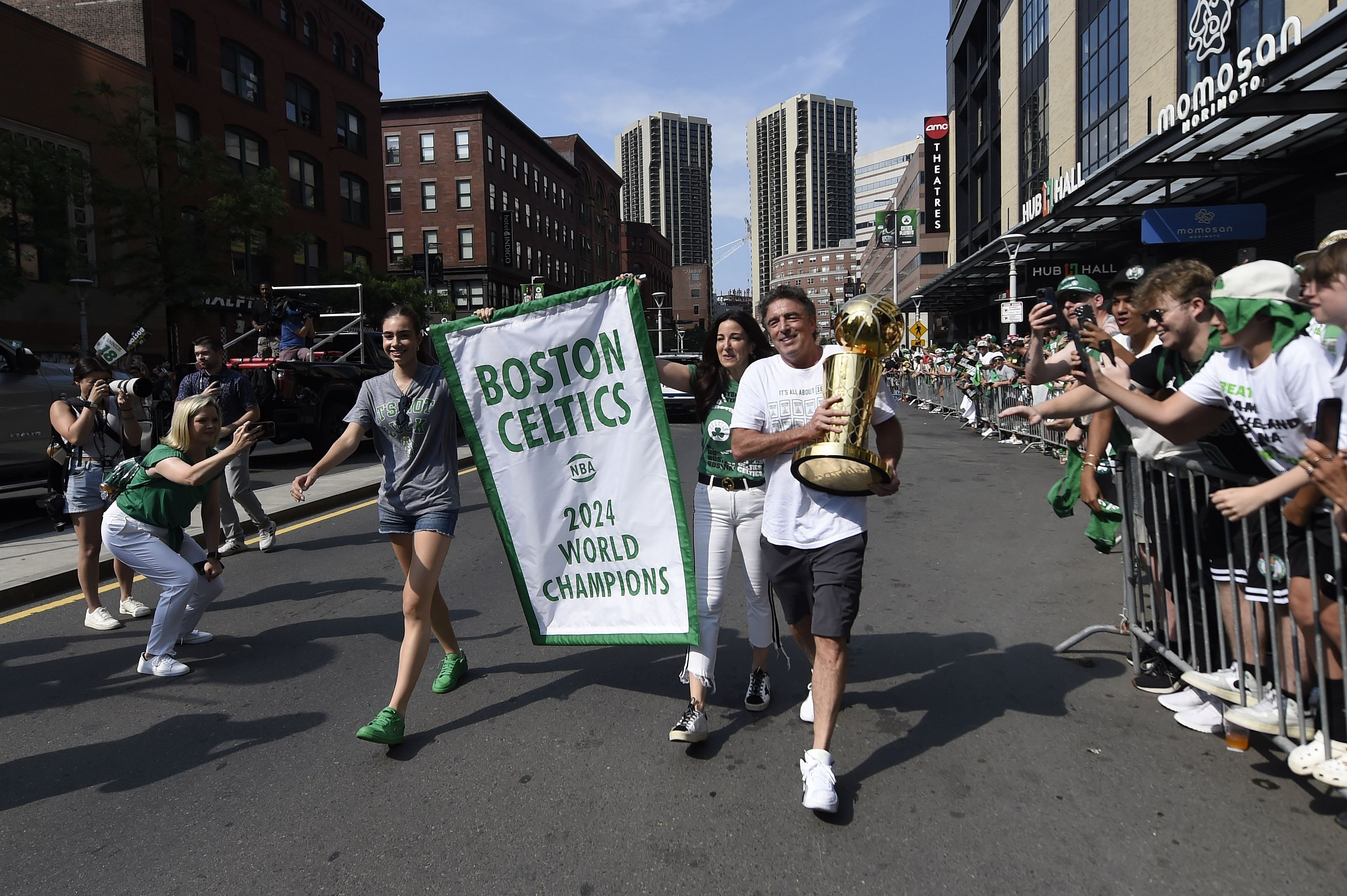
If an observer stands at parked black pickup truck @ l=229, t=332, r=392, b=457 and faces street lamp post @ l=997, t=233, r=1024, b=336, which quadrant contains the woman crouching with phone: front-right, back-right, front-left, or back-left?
back-right

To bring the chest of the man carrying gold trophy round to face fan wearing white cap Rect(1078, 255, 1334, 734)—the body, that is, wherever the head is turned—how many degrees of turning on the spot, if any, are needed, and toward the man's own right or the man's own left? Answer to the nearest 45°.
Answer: approximately 90° to the man's own left

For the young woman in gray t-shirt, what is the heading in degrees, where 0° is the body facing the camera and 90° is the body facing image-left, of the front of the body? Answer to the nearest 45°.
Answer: approximately 45°

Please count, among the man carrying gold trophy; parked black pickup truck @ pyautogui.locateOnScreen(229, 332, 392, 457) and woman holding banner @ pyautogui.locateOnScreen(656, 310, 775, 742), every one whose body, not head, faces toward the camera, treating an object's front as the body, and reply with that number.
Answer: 2

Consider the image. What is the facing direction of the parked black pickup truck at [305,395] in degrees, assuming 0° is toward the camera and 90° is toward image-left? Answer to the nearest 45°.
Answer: approximately 225°

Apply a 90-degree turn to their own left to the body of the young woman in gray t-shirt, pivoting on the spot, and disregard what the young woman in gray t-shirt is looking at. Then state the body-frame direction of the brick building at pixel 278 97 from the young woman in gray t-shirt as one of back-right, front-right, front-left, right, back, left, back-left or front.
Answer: back-left

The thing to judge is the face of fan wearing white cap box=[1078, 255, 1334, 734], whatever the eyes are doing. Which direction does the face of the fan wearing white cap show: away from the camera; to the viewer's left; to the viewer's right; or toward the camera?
to the viewer's left

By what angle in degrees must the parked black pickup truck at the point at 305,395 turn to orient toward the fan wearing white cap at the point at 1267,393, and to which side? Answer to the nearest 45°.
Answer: approximately 135° to its right

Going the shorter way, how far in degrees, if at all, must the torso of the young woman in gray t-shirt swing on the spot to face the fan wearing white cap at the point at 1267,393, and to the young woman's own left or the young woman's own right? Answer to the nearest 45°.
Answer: approximately 90° to the young woman's own left

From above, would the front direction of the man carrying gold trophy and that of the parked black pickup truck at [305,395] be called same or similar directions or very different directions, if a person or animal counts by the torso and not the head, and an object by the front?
very different directions

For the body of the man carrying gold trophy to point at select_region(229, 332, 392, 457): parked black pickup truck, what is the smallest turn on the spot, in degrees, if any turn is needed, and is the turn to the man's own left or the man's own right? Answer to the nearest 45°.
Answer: approximately 135° to the man's own right

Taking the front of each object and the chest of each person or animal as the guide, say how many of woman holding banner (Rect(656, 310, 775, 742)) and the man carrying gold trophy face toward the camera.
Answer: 2
